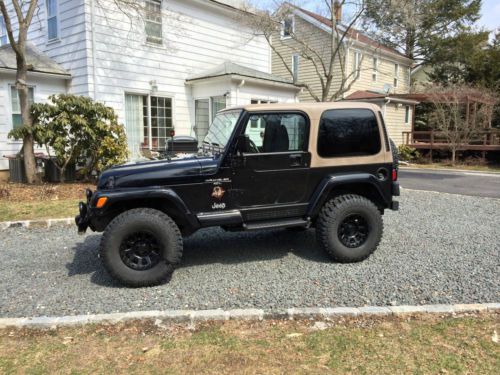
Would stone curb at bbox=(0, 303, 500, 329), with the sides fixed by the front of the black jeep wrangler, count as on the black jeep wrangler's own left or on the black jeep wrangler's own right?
on the black jeep wrangler's own left

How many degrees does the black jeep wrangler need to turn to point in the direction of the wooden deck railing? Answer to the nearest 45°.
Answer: approximately 135° to its right

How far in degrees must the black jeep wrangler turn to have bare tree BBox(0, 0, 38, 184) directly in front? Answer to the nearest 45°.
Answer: approximately 45° to its right

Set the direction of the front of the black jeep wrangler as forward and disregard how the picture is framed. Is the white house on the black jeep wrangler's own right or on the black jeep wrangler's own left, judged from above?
on the black jeep wrangler's own right

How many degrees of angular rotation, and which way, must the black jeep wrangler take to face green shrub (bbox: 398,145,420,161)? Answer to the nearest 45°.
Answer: approximately 135° to its right

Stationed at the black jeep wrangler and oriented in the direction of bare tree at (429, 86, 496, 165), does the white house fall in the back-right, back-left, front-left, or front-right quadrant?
front-left

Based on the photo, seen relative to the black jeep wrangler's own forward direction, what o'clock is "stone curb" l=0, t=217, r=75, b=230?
The stone curb is roughly at 1 o'clock from the black jeep wrangler.

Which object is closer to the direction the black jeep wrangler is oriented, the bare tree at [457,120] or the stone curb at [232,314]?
the stone curb

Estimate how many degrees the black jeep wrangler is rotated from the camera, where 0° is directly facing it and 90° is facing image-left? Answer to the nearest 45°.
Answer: approximately 90°

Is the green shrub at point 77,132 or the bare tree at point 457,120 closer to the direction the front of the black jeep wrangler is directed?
the green shrub

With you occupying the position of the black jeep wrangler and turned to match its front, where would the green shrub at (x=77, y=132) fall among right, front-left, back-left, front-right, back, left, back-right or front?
front-right

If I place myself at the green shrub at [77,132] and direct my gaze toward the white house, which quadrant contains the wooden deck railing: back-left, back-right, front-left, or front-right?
front-right
